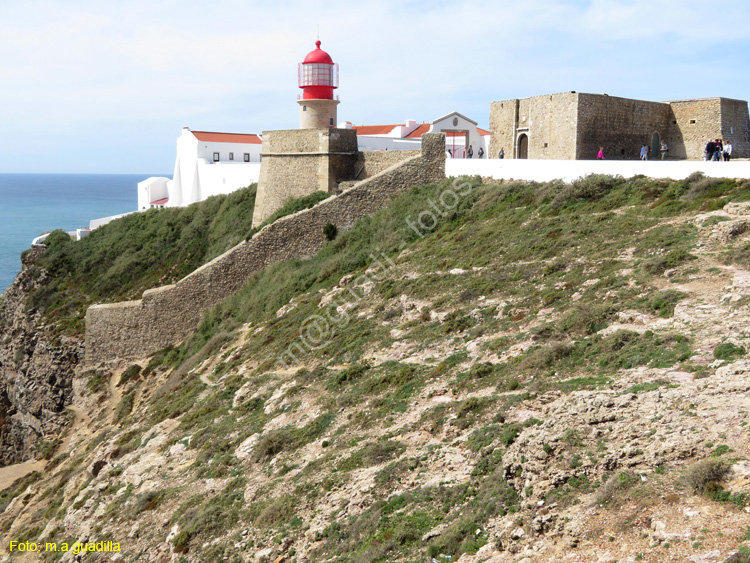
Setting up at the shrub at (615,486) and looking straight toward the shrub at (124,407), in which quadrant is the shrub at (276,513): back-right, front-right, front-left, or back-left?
front-left

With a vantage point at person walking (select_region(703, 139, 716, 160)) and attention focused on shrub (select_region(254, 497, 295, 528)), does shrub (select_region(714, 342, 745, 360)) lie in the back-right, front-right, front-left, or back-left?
front-left

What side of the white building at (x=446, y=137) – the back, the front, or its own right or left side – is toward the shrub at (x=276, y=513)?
front

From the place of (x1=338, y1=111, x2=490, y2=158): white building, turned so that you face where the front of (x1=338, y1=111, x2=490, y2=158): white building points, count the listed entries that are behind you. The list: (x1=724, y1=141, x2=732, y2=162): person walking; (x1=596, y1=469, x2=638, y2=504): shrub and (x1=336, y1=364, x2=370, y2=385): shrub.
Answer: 0

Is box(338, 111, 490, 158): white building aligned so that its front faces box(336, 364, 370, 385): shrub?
yes

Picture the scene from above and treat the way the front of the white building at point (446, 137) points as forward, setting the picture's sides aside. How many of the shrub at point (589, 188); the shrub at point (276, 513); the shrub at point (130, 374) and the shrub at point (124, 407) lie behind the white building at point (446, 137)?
0

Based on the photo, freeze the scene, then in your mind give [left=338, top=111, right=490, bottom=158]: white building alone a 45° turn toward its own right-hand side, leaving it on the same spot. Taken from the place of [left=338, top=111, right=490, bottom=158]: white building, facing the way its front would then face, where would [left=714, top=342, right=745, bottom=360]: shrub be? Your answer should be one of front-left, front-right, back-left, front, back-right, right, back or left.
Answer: front-left

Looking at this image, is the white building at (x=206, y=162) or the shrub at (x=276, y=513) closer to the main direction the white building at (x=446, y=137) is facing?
the shrub

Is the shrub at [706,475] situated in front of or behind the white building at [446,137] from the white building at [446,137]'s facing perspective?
in front

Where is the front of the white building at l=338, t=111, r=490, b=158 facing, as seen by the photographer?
facing the viewer

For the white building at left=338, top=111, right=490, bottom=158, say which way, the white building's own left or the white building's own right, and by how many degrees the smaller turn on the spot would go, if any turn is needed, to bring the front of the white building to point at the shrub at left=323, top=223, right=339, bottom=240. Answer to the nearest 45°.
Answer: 0° — it already faces it

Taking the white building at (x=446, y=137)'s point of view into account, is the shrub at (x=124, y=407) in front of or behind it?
in front

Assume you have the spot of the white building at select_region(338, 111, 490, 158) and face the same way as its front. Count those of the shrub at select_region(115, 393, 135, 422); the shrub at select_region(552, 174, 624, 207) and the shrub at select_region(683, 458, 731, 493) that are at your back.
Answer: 0
